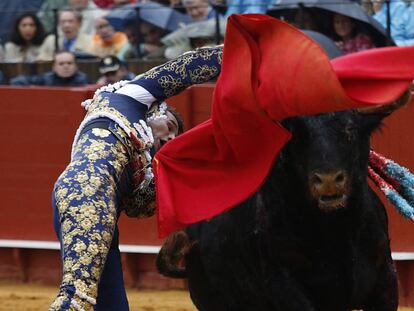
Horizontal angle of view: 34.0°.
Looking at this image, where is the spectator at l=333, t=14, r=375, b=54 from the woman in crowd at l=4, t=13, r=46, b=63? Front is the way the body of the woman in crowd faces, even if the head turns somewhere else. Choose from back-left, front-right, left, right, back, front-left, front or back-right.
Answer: front-left

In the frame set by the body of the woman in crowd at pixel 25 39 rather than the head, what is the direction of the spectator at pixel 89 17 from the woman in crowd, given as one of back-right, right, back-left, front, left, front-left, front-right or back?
left

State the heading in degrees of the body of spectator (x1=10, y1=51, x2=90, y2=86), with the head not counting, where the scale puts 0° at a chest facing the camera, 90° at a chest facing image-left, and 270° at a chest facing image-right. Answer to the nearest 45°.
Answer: approximately 0°

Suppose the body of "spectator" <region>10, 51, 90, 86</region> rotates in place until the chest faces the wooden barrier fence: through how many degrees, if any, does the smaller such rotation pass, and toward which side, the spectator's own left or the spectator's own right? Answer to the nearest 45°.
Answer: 0° — they already face it

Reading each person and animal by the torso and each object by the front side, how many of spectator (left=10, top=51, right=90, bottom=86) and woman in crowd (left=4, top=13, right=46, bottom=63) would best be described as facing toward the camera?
2

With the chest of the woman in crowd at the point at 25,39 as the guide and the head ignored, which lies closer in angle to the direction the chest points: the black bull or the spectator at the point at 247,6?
the black bull

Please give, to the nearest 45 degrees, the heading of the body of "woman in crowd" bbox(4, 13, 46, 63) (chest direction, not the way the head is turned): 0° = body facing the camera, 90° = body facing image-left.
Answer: approximately 0°

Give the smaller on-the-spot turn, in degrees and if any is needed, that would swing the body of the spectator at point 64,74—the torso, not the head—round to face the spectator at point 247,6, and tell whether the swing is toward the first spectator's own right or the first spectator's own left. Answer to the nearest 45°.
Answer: approximately 90° to the first spectator's own left
